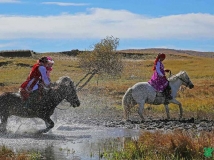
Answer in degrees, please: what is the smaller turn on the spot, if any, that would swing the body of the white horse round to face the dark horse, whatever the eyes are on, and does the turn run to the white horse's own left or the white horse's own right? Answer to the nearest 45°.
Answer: approximately 135° to the white horse's own right

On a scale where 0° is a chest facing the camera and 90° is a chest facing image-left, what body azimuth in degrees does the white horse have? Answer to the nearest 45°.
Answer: approximately 270°

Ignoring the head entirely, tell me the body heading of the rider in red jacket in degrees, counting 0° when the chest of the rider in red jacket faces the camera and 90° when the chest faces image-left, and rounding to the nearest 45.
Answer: approximately 270°

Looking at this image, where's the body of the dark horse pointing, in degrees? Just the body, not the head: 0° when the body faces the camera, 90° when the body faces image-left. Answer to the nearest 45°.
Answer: approximately 270°
